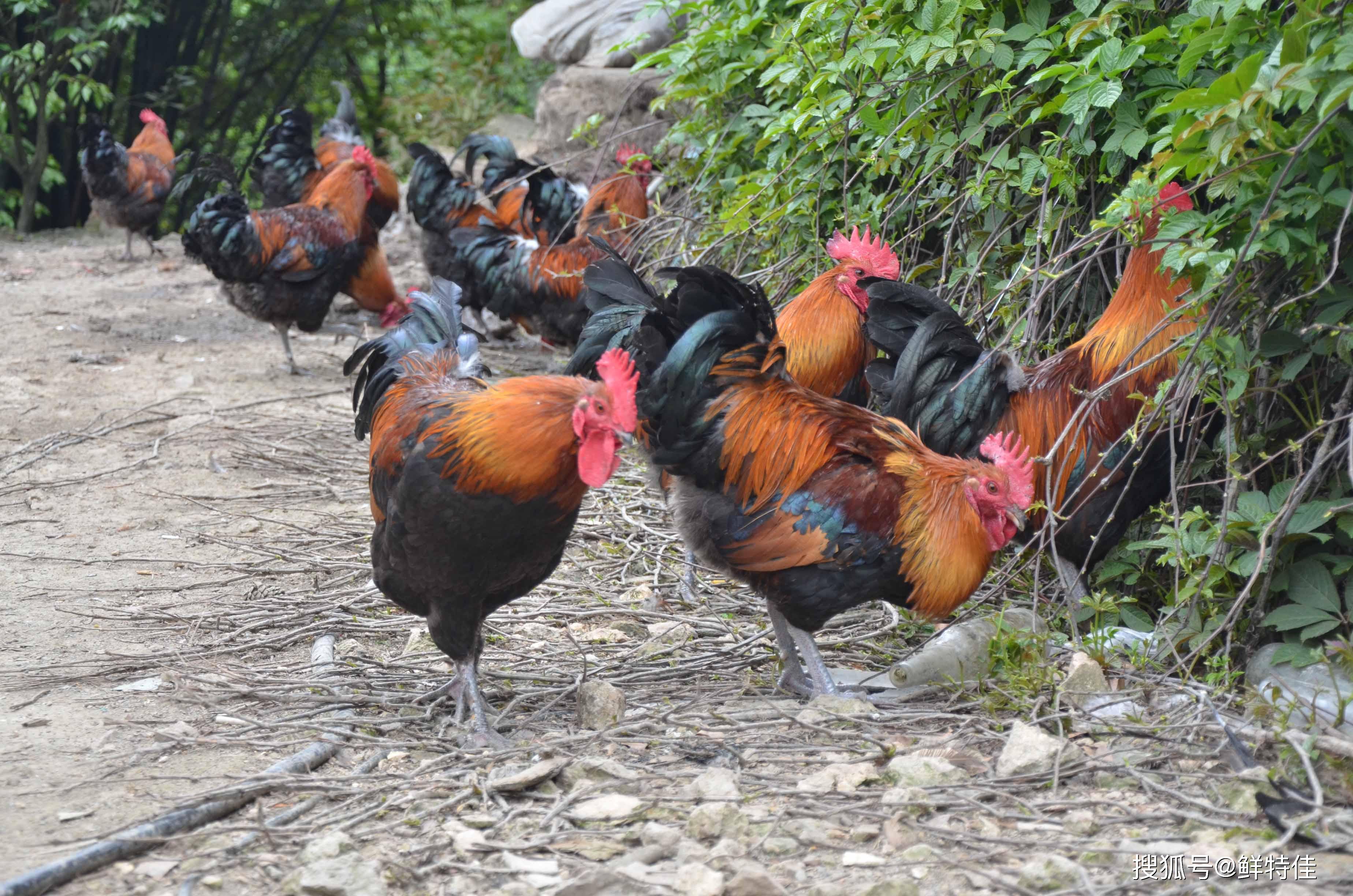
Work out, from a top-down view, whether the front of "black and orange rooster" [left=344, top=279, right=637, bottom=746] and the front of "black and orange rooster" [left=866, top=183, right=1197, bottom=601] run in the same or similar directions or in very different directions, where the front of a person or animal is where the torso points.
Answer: same or similar directions

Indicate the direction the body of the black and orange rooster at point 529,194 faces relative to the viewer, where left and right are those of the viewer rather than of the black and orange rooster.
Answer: facing to the right of the viewer

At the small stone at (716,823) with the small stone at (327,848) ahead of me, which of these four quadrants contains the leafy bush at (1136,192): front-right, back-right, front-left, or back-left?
back-right

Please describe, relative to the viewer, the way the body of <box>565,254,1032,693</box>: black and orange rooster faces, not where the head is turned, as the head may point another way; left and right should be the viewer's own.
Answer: facing to the right of the viewer

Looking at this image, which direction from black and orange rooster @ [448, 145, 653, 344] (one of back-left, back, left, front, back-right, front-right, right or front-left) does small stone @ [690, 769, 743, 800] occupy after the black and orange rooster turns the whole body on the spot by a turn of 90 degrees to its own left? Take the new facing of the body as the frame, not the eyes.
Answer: back

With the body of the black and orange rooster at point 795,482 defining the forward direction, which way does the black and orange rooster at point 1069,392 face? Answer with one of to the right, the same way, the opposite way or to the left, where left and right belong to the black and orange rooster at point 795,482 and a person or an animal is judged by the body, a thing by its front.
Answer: the same way

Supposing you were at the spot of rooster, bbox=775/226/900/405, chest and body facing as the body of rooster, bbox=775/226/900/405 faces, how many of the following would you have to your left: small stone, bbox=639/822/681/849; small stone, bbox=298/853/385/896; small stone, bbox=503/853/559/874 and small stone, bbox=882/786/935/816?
0

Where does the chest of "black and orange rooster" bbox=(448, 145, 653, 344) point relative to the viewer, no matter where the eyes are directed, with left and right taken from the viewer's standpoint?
facing to the right of the viewer

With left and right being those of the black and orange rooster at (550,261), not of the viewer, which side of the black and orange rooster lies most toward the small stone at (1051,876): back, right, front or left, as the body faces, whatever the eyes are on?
right

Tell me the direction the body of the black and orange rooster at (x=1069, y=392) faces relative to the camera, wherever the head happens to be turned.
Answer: to the viewer's right

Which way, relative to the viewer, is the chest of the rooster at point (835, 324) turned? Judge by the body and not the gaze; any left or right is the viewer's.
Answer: facing to the right of the viewer

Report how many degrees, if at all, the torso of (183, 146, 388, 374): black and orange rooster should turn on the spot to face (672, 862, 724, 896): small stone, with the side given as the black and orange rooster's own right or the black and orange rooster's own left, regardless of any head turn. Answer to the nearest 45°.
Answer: approximately 90° to the black and orange rooster's own right

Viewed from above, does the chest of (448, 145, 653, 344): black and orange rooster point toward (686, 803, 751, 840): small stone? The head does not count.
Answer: no

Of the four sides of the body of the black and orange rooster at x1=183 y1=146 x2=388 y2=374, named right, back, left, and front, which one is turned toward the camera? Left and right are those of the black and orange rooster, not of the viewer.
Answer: right

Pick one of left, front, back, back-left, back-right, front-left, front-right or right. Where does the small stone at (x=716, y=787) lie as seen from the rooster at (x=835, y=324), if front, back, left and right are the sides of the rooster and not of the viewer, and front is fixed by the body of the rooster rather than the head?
right

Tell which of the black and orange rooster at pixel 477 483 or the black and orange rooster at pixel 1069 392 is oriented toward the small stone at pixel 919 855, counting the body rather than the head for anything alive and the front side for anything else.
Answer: the black and orange rooster at pixel 477 483

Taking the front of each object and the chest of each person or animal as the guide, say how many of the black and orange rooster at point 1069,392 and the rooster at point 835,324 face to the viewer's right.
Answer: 2
